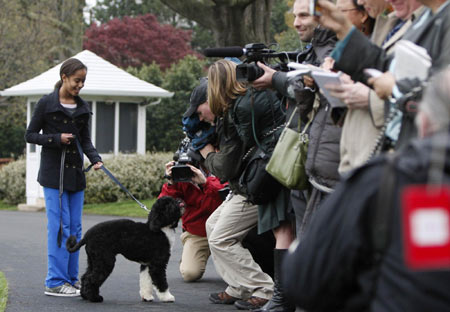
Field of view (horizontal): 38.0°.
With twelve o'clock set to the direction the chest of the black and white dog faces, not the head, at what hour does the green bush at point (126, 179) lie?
The green bush is roughly at 9 o'clock from the black and white dog.

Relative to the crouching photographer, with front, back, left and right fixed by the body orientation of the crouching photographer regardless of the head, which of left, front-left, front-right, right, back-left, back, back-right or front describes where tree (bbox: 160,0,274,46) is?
back-right

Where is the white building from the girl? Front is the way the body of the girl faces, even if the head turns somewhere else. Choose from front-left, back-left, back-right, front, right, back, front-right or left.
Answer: back-left

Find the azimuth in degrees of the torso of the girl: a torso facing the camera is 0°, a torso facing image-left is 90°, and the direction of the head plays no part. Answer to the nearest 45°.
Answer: approximately 315°

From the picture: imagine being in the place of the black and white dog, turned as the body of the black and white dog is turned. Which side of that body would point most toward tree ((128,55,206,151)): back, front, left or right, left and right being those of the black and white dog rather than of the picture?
left

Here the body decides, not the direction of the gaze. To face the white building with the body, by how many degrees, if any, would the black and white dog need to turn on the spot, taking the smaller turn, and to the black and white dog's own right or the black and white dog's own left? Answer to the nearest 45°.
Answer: approximately 90° to the black and white dog's own left

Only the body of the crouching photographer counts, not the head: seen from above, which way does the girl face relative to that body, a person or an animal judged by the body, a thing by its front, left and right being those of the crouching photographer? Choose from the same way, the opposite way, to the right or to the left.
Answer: to the left

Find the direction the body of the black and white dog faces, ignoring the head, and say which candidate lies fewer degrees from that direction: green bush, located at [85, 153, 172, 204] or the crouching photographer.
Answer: the crouching photographer

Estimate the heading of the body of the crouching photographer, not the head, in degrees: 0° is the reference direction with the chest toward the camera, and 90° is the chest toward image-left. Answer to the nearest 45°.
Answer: approximately 45°

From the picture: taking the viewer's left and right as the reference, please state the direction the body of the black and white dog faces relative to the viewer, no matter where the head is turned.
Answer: facing to the right of the viewer

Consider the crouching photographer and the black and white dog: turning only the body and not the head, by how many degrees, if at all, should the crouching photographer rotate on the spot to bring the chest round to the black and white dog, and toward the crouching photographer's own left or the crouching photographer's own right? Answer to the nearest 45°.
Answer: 0° — they already face it

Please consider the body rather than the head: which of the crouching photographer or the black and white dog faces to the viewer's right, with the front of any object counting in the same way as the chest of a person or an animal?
the black and white dog

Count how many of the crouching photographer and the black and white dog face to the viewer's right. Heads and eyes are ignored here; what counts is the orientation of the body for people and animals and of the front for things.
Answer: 1

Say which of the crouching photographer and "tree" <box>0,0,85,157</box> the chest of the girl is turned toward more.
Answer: the crouching photographer
